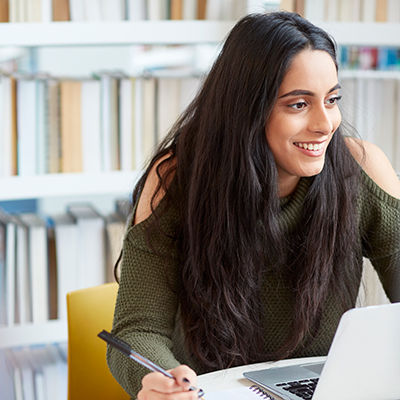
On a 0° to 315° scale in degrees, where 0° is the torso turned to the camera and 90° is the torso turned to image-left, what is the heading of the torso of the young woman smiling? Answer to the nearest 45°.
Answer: approximately 315°

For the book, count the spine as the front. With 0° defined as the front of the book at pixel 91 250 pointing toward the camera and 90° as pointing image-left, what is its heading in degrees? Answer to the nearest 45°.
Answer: approximately 0°

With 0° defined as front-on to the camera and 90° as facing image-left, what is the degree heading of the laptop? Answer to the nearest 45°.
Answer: approximately 135°

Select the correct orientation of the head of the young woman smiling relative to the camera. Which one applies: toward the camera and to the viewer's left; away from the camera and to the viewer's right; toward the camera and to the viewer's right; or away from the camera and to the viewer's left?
toward the camera and to the viewer's right

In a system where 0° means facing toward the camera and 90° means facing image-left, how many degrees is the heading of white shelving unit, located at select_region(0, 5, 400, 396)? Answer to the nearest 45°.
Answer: approximately 0°

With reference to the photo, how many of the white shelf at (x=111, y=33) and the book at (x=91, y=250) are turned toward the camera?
2
